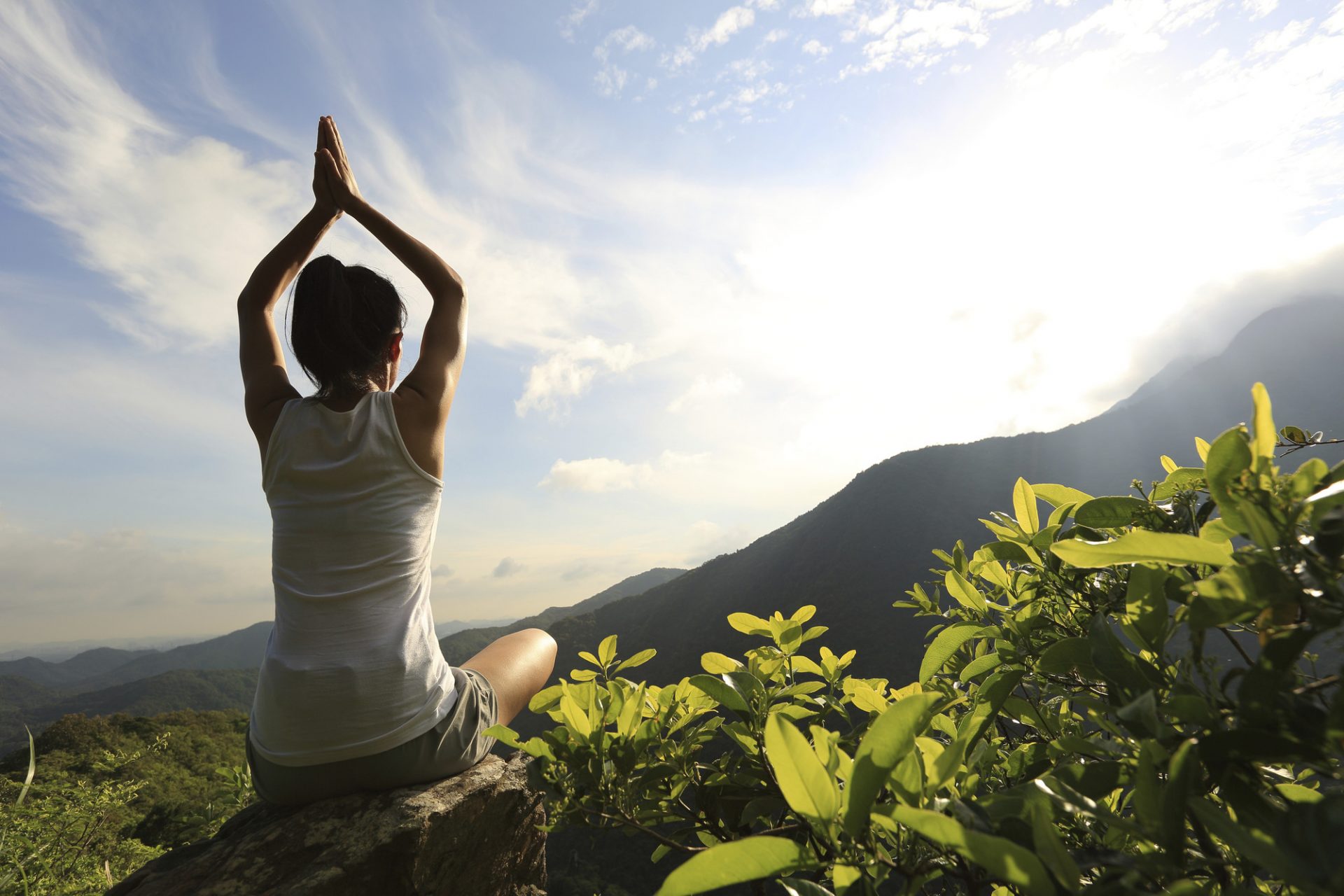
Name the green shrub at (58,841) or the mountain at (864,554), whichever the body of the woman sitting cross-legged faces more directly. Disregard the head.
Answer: the mountain

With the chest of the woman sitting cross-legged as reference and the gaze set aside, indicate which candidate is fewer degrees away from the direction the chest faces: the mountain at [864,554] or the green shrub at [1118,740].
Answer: the mountain

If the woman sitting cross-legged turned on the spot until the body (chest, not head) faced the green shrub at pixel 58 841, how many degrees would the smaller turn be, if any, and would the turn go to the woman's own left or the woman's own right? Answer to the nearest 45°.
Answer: approximately 90° to the woman's own left

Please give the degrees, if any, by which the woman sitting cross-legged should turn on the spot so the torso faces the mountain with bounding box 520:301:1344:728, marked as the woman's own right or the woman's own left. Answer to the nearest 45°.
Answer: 0° — they already face it

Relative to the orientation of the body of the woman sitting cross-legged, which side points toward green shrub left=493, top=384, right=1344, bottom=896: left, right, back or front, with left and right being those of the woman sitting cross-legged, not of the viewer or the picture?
right

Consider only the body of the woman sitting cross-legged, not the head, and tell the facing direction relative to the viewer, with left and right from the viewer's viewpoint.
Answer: facing away from the viewer and to the right of the viewer
